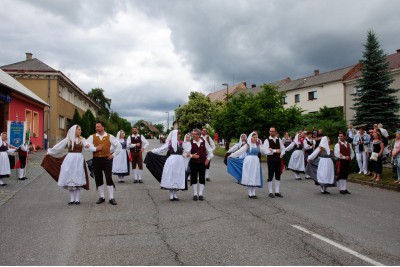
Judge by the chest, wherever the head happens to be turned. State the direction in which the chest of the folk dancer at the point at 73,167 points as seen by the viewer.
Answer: toward the camera

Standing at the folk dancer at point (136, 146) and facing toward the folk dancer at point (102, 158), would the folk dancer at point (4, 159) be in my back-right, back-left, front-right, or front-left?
front-right

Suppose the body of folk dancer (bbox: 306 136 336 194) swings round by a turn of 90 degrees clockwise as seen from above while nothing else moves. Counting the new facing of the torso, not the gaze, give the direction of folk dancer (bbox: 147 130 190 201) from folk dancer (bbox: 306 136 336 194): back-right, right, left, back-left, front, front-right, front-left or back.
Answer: front

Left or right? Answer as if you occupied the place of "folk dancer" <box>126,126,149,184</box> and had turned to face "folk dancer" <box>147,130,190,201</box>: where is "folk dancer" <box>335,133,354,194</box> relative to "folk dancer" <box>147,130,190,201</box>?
left

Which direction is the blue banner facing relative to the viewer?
toward the camera

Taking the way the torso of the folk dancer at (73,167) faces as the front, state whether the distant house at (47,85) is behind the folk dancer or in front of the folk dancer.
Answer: behind

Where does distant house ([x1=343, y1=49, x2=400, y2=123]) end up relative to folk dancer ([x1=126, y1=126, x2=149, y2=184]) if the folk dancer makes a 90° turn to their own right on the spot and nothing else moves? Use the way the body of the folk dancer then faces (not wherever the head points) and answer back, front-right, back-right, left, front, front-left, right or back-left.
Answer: back-right

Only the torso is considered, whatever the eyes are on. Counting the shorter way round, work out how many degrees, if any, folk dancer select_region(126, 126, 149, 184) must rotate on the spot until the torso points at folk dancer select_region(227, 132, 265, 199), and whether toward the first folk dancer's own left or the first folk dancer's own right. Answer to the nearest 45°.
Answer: approximately 45° to the first folk dancer's own left

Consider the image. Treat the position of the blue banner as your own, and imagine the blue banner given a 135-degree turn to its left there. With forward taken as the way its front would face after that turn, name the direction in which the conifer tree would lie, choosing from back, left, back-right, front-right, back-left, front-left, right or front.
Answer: front-right

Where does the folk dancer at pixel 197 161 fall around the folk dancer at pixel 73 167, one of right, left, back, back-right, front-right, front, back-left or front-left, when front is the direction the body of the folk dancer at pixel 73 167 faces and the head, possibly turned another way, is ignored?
left

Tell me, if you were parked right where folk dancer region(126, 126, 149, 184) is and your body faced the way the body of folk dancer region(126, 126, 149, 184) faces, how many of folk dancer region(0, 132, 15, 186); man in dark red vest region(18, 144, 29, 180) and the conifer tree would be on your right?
2

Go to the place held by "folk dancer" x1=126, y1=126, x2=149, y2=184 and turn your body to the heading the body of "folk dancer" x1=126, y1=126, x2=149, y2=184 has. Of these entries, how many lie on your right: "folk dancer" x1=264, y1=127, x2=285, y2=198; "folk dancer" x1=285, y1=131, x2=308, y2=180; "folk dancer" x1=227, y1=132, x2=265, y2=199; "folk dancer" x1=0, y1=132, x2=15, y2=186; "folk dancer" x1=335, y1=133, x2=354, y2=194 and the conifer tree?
1

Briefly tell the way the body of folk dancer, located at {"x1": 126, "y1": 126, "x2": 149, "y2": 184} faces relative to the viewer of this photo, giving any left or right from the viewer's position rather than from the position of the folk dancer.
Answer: facing the viewer

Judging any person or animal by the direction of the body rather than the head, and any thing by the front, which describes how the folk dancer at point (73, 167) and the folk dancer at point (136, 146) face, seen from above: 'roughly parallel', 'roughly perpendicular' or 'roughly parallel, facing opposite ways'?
roughly parallel

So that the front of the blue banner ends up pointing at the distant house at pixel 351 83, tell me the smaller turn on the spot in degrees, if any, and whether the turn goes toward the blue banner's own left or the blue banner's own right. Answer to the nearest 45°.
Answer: approximately 90° to the blue banner's own left

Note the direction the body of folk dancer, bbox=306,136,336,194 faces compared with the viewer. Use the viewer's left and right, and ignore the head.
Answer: facing the viewer and to the right of the viewer
